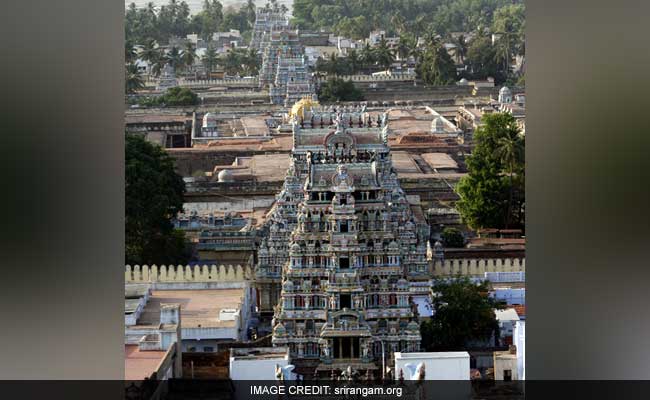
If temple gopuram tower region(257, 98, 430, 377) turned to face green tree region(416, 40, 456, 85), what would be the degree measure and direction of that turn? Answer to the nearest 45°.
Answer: approximately 180°

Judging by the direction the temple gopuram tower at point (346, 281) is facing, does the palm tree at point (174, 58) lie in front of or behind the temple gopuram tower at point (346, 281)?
behind

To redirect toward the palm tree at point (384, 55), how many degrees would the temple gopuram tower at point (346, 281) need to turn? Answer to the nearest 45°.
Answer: approximately 180°

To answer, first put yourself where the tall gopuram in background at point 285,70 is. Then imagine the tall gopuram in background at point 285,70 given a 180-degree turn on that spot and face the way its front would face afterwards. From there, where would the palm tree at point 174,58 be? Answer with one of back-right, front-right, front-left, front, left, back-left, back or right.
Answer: left

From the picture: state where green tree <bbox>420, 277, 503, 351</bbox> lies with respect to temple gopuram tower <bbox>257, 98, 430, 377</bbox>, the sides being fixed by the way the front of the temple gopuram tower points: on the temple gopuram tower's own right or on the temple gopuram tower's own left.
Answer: on the temple gopuram tower's own left

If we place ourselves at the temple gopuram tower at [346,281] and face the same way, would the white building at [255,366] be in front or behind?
in front

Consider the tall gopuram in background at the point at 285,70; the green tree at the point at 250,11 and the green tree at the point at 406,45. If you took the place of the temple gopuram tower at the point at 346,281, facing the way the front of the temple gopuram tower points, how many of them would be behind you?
3

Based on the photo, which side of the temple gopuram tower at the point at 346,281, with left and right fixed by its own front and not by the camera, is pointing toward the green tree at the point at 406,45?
back

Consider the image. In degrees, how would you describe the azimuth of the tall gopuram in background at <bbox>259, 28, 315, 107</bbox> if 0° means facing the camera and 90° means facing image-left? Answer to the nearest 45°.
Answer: approximately 0°

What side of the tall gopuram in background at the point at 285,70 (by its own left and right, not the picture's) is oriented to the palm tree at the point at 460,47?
left
